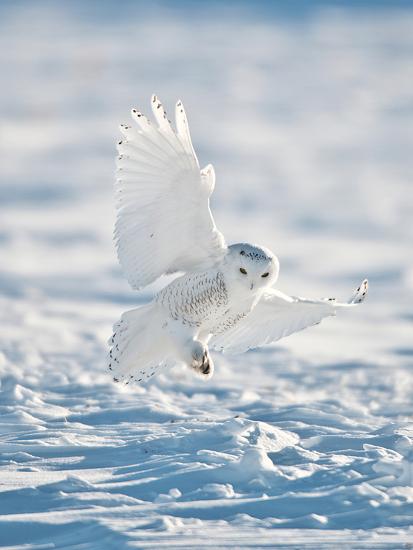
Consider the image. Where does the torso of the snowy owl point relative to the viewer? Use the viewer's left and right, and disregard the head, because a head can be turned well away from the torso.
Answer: facing the viewer and to the right of the viewer
